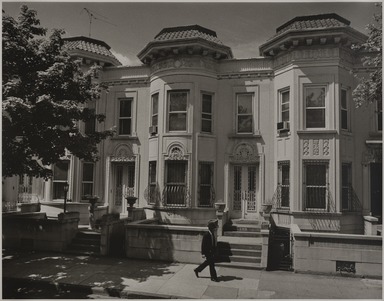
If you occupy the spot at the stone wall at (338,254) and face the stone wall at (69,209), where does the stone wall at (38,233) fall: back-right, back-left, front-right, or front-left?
front-left

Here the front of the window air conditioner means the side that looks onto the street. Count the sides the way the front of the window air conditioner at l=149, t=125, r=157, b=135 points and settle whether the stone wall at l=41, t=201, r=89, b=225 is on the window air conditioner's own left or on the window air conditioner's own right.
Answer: on the window air conditioner's own right

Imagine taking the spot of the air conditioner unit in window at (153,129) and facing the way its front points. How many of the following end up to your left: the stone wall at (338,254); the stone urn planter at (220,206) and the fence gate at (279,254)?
3

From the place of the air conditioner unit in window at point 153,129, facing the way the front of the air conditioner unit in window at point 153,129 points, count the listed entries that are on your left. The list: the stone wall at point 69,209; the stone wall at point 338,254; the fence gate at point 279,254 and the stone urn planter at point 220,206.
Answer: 3

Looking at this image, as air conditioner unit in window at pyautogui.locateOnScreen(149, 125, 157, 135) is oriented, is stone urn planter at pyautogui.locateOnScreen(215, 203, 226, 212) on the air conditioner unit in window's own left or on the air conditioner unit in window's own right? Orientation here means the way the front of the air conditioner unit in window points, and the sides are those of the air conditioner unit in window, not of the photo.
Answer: on the air conditioner unit in window's own left

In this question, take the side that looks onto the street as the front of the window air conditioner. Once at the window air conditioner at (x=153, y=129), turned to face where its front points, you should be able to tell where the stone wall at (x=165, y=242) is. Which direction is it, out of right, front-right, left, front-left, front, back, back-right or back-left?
front-left

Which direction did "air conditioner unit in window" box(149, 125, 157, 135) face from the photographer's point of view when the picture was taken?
facing the viewer and to the left of the viewer
